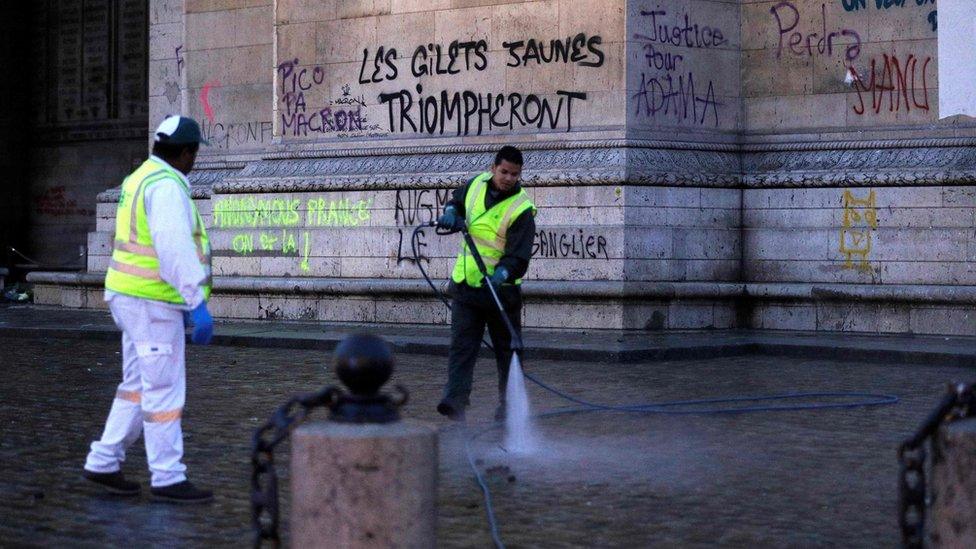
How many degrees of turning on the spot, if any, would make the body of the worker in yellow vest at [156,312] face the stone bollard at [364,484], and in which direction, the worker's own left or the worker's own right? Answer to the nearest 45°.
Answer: approximately 90° to the worker's own right

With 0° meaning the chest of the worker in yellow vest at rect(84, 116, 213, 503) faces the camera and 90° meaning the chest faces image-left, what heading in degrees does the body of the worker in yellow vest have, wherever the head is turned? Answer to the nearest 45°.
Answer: approximately 270°

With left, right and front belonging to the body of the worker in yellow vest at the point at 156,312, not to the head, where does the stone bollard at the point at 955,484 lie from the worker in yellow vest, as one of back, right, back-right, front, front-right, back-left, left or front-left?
front-right

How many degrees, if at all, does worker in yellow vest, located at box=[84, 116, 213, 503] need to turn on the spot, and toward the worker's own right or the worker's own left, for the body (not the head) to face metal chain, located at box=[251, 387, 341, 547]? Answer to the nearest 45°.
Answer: approximately 90° to the worker's own right

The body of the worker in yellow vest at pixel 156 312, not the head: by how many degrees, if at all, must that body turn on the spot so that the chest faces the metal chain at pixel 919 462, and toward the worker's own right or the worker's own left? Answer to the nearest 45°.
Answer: approximately 45° to the worker's own right
